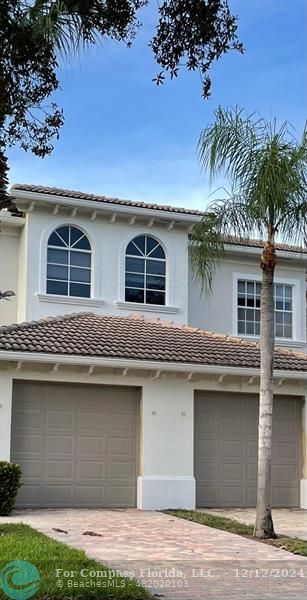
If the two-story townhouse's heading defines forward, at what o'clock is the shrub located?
The shrub is roughly at 1 o'clock from the two-story townhouse.

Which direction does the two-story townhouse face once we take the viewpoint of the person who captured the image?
facing the viewer

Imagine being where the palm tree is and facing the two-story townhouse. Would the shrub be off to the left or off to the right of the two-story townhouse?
left
